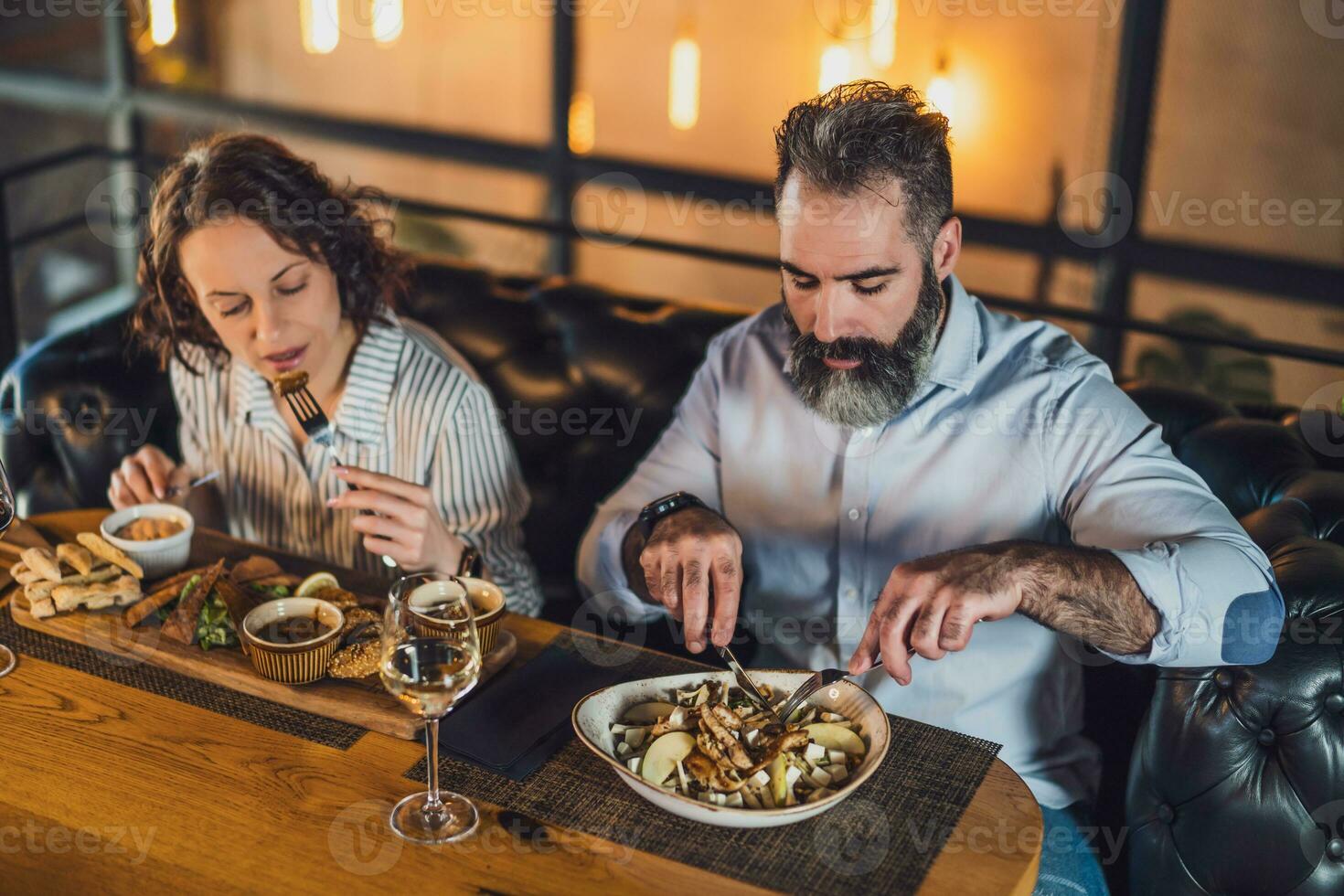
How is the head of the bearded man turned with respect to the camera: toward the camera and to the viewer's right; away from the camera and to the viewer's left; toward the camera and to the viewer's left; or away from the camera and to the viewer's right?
toward the camera and to the viewer's left

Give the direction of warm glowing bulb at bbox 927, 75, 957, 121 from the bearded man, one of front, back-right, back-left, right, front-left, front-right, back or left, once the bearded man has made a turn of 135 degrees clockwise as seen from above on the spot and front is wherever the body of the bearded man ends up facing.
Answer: front

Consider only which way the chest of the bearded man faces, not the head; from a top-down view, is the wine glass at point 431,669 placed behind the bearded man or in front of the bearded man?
in front

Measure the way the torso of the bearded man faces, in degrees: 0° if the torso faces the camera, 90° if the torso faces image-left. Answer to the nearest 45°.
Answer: approximately 45°

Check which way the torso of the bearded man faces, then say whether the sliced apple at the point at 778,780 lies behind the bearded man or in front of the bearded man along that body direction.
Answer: in front

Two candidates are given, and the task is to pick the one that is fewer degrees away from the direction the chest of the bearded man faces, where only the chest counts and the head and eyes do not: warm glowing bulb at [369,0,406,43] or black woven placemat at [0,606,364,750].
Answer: the black woven placemat

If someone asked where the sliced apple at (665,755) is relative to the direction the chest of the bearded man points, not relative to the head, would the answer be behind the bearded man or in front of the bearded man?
in front
